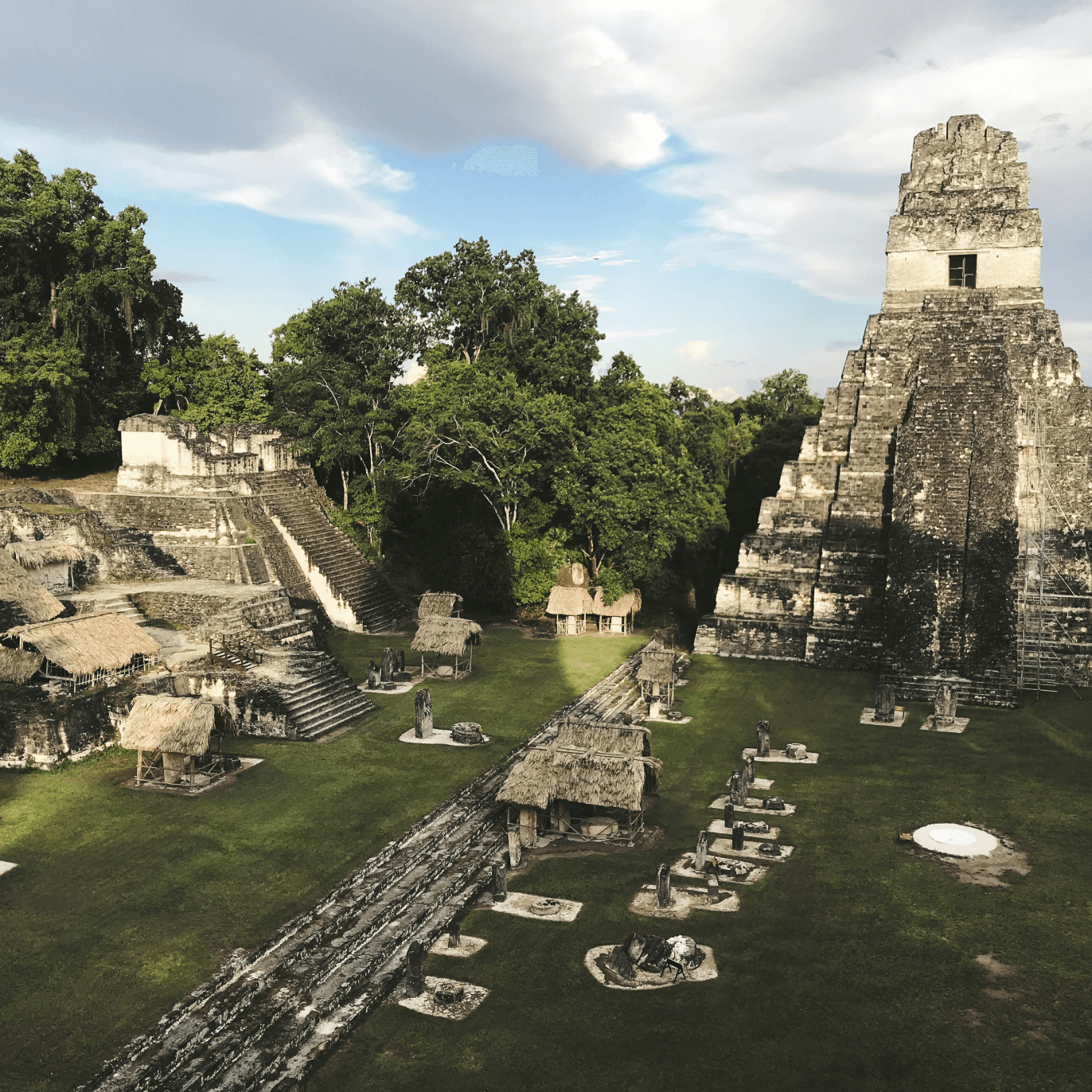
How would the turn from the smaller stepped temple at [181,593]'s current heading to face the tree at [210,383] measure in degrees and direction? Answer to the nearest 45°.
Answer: approximately 135° to its left

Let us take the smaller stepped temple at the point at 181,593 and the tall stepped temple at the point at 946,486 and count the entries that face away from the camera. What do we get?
0

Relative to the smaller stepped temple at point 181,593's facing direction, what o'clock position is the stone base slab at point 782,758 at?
The stone base slab is roughly at 12 o'clock from the smaller stepped temple.

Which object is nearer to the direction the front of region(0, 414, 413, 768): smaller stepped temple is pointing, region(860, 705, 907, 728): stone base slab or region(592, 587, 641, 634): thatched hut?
the stone base slab

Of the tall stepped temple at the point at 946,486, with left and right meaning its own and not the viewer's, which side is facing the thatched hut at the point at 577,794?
front

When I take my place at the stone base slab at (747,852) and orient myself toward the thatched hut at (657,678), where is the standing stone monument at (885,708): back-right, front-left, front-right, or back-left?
front-right

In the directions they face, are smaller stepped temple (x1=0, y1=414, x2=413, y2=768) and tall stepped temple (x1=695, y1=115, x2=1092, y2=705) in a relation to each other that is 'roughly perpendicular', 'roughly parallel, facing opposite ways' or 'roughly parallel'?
roughly perpendicular

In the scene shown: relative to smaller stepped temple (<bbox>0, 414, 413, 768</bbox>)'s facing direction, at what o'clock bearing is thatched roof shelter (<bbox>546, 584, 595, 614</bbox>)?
The thatched roof shelter is roughly at 10 o'clock from the smaller stepped temple.

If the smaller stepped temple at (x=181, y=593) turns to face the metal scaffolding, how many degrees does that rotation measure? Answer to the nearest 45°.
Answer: approximately 45° to its left

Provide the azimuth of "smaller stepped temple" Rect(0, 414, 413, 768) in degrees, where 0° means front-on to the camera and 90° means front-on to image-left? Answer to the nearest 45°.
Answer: approximately 315°

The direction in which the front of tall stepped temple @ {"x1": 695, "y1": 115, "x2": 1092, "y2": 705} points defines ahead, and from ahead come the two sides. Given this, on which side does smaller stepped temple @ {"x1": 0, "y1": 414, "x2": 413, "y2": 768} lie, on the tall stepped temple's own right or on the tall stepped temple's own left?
on the tall stepped temple's own right

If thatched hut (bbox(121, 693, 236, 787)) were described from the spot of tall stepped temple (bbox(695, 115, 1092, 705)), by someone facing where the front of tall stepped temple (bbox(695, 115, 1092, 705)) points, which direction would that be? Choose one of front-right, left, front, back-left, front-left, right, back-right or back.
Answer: front-right

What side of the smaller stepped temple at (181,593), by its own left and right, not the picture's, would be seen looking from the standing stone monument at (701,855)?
front

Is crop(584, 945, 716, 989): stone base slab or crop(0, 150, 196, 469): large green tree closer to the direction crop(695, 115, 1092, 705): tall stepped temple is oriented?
the stone base slab
